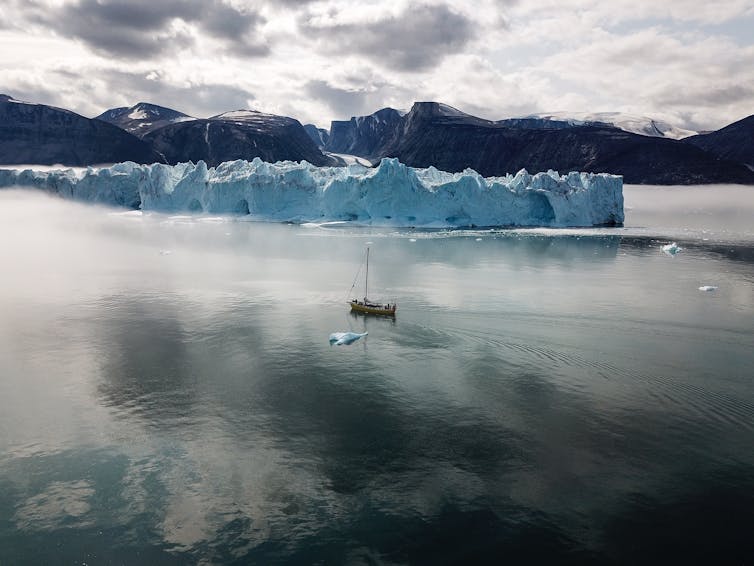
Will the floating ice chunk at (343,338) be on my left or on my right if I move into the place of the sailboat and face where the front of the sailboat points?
on my left

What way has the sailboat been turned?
to the viewer's left
